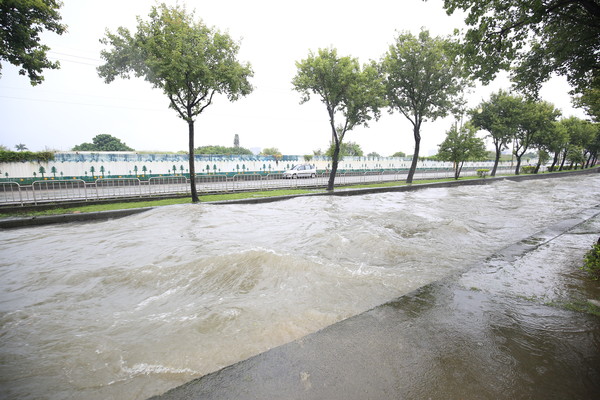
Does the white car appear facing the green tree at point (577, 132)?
no

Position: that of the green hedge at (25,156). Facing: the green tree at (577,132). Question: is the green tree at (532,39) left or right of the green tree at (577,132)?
right

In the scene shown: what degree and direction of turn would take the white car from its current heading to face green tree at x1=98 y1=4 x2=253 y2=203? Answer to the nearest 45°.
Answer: approximately 45° to its left

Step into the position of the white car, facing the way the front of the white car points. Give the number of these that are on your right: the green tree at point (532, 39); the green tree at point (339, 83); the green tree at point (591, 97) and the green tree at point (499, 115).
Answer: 0

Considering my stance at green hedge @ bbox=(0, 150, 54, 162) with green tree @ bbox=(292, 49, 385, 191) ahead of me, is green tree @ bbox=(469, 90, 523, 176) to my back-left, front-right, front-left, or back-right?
front-left

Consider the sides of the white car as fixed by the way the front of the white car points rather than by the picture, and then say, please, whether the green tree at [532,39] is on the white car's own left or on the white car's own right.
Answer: on the white car's own left

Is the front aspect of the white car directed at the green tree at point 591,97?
no

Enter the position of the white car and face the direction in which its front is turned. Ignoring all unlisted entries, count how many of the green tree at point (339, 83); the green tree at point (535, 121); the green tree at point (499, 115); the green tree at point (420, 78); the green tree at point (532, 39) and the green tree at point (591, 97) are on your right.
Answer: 0

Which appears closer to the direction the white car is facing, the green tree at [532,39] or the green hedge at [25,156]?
the green hedge

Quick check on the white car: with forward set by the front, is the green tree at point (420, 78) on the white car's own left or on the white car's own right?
on the white car's own left

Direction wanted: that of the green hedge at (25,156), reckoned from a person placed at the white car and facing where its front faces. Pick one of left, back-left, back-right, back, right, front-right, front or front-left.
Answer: front

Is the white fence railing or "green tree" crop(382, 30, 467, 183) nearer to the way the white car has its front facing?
the white fence railing

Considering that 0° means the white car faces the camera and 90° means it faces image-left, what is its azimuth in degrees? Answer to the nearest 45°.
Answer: approximately 45°
